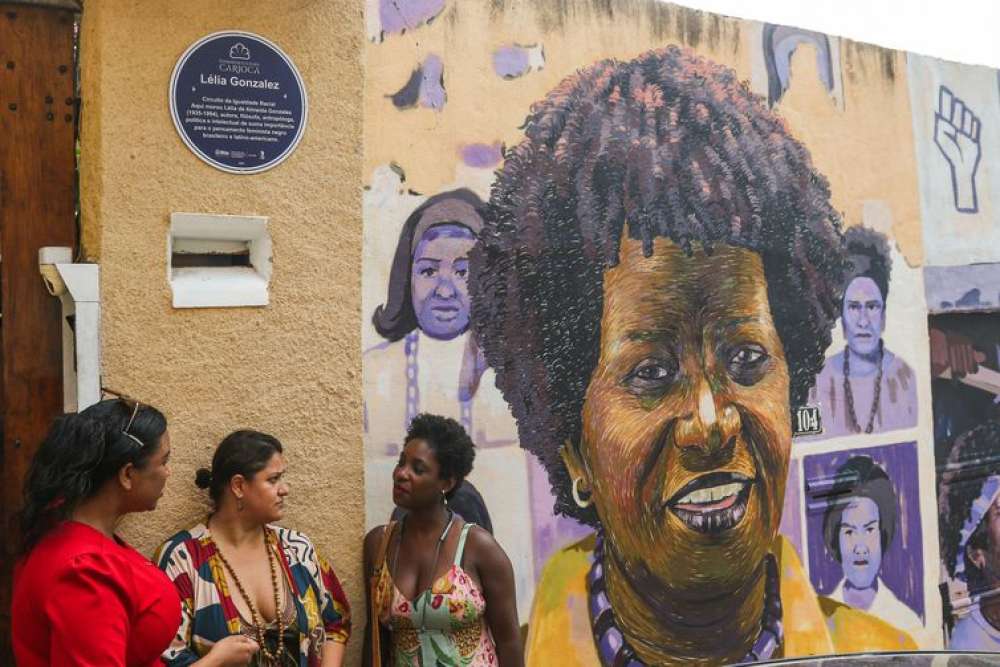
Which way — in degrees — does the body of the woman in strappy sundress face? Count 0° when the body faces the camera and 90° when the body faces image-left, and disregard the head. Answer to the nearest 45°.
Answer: approximately 45°

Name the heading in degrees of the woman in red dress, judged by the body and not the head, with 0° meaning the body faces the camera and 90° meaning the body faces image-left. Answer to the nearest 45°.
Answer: approximately 270°

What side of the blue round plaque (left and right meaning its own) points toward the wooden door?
right

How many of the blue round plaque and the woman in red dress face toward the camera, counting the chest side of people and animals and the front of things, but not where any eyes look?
1

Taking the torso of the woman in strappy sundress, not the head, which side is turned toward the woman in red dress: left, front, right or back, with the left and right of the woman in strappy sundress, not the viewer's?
front

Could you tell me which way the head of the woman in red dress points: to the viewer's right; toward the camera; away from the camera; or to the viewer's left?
to the viewer's right

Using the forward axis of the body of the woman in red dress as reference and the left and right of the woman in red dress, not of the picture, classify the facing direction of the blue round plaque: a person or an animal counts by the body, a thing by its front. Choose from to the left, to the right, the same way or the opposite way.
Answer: to the right

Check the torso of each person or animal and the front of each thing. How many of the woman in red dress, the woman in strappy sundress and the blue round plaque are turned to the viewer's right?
1
